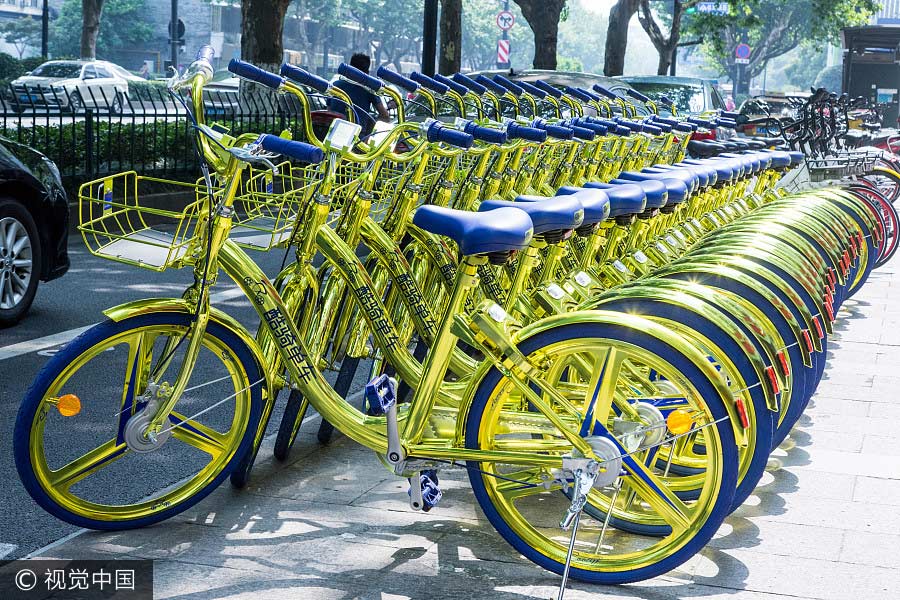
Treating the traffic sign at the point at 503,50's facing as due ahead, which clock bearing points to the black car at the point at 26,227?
The black car is roughly at 12 o'clock from the traffic sign.

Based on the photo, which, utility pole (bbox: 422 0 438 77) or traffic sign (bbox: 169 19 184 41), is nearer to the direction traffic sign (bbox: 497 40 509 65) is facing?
the utility pole

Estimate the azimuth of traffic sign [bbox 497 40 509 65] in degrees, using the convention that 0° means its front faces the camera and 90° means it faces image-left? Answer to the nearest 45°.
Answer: approximately 0°

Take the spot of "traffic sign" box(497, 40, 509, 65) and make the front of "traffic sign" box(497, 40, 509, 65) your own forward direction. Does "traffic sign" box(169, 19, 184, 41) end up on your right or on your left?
on your right
